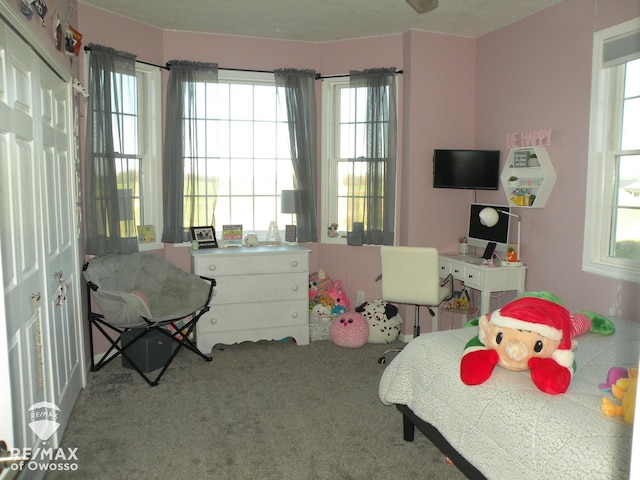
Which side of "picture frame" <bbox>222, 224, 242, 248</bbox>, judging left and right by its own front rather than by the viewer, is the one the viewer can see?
front

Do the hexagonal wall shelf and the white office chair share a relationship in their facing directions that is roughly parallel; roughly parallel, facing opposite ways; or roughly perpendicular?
roughly parallel, facing opposite ways

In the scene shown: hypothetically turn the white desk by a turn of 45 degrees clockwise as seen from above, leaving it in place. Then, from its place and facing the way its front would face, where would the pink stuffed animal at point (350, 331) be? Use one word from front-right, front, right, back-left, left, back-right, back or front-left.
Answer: front

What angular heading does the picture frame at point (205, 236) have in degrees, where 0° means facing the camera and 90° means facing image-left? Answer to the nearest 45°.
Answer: approximately 0°

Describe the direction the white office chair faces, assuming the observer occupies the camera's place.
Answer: facing away from the viewer and to the right of the viewer

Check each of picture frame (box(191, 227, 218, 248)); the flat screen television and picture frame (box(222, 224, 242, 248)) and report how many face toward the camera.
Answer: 3

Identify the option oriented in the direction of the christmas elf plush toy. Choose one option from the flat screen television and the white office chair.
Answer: the flat screen television

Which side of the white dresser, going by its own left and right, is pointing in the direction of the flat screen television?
left

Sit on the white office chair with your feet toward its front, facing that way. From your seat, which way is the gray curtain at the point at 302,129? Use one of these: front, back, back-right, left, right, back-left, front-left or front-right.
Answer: left

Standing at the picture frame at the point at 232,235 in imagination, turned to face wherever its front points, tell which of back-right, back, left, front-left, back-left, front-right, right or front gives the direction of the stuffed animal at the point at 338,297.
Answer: left

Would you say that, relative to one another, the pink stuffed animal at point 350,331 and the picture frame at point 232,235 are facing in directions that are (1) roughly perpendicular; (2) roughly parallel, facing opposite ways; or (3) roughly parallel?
roughly parallel

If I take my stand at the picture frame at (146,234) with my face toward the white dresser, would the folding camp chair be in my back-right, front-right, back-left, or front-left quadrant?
front-right

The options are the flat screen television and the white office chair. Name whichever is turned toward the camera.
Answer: the flat screen television

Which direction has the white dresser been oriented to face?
toward the camera

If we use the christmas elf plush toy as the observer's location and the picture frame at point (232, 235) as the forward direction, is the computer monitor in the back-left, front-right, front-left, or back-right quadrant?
front-right

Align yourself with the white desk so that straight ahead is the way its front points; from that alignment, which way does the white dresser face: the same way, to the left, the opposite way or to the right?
to the left

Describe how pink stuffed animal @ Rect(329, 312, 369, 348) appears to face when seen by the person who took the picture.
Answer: facing the viewer

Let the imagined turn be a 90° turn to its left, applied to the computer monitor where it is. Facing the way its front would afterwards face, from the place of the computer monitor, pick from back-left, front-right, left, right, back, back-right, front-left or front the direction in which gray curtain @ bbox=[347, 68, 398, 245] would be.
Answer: back-right

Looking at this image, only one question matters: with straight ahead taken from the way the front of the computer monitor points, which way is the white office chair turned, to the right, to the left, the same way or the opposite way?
the opposite way

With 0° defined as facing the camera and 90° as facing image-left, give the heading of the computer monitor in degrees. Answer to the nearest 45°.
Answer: approximately 45°

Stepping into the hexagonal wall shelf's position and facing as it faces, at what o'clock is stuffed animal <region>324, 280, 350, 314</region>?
The stuffed animal is roughly at 2 o'clock from the hexagonal wall shelf.
